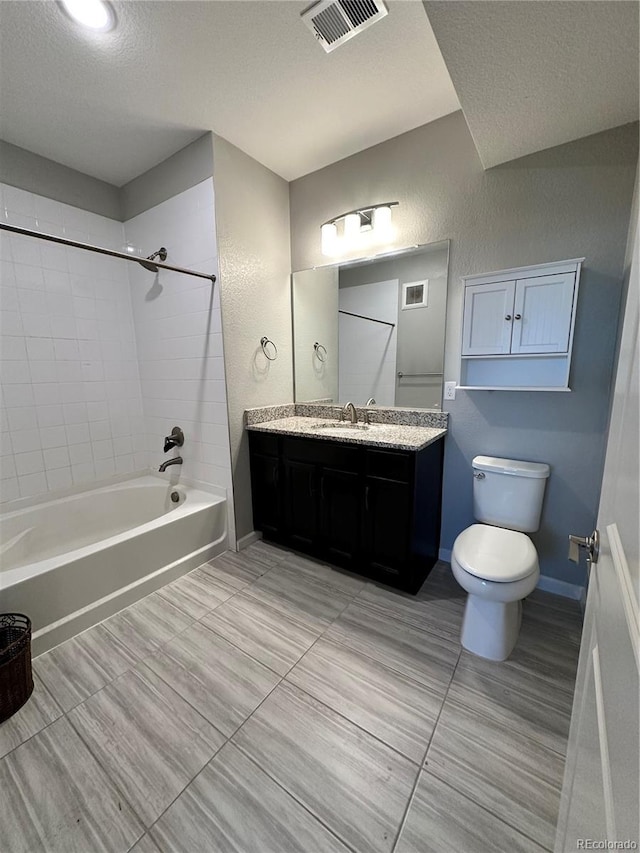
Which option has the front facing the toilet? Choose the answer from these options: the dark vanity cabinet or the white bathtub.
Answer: the white bathtub

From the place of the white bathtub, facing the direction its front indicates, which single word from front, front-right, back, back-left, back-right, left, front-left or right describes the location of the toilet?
front

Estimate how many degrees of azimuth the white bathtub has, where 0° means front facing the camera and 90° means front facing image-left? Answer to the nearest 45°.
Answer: approximately 315°

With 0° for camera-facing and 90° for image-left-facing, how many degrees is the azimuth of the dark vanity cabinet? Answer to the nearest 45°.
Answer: approximately 45°

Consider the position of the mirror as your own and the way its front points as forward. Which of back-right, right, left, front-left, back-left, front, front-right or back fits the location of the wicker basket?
front

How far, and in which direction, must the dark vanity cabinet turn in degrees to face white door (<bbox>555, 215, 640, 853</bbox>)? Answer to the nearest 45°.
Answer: approximately 45° to its left

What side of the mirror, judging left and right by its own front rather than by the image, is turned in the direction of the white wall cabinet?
left

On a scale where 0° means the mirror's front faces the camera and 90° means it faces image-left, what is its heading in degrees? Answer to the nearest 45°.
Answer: approximately 45°

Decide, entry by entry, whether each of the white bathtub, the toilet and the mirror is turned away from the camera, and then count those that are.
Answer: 0

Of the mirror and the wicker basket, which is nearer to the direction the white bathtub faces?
the mirror

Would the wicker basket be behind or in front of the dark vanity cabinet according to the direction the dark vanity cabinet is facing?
in front

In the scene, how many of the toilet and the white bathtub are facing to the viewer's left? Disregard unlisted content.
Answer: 0

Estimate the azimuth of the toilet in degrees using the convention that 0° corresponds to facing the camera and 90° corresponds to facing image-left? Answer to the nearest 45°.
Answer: approximately 0°
